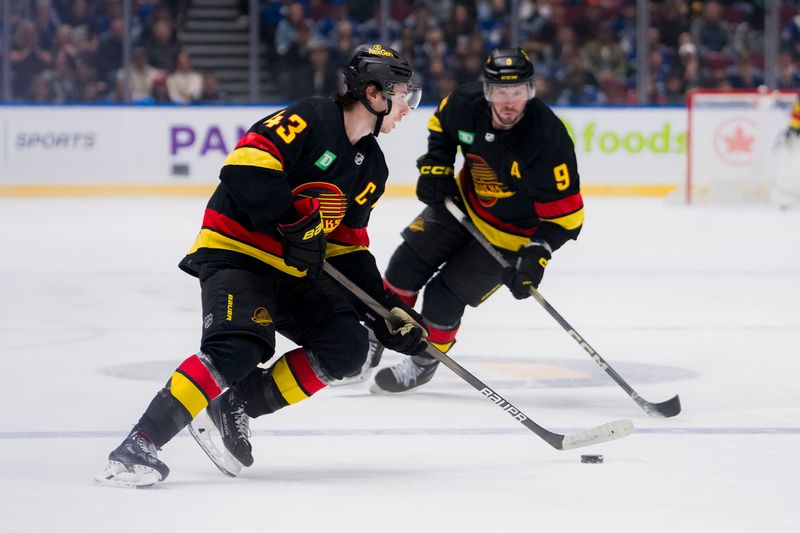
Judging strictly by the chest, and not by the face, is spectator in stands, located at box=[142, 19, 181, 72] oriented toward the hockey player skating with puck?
yes

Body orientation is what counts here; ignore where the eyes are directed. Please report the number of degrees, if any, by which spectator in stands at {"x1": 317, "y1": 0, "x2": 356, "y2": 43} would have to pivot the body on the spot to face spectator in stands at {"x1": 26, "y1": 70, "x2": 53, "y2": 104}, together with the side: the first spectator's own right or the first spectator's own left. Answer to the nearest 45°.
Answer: approximately 45° to the first spectator's own right

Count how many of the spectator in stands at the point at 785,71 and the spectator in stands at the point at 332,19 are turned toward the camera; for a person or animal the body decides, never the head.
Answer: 2

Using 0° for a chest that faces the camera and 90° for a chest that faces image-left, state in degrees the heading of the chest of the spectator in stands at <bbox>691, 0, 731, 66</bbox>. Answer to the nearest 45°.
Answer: approximately 0°

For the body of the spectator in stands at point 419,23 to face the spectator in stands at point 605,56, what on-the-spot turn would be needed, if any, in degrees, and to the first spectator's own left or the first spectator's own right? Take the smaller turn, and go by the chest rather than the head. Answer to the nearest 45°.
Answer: approximately 90° to the first spectator's own left

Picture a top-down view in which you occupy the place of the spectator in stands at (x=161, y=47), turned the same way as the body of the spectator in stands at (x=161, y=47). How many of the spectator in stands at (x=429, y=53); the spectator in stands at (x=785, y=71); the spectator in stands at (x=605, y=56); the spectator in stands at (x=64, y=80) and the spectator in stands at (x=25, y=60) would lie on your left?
3

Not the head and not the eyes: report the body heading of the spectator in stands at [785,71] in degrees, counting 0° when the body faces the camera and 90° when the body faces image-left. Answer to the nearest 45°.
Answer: approximately 0°
